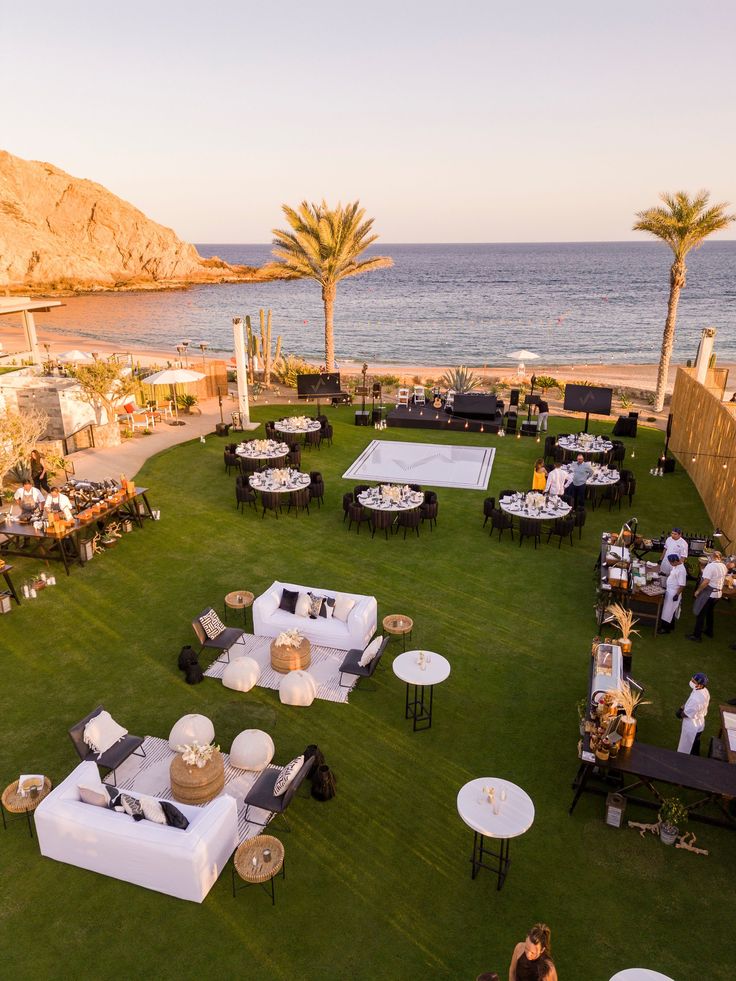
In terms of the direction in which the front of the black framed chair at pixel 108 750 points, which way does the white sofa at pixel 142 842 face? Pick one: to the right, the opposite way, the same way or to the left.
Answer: to the left

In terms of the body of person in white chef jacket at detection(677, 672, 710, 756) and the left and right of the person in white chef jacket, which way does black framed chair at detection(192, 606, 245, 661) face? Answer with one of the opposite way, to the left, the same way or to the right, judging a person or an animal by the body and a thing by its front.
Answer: the opposite way

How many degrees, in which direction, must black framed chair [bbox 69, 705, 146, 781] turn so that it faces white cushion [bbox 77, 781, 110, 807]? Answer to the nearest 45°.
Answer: approximately 45° to its right

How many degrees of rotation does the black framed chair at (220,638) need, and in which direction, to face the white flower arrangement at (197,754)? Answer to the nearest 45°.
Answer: approximately 45° to its right

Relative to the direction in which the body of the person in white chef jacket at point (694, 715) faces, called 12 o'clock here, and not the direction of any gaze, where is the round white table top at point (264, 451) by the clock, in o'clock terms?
The round white table top is roughly at 1 o'clock from the person in white chef jacket.

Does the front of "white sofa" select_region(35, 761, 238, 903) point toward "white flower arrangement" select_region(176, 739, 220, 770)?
yes

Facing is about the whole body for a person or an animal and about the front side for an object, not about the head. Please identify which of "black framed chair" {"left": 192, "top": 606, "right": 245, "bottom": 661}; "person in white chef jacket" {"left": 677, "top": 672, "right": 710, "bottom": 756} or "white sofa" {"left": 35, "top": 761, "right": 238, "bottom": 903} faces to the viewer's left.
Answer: the person in white chef jacket

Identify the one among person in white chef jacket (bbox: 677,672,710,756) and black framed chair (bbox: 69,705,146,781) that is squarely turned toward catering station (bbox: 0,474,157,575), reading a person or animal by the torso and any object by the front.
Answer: the person in white chef jacket

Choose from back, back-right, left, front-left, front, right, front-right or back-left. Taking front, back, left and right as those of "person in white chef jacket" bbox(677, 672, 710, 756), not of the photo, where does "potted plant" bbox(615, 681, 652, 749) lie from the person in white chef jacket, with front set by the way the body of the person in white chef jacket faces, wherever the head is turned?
front-left

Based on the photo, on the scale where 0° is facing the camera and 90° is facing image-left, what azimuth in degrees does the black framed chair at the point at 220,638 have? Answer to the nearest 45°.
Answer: approximately 315°

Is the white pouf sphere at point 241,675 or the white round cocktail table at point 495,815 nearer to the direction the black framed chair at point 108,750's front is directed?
the white round cocktail table

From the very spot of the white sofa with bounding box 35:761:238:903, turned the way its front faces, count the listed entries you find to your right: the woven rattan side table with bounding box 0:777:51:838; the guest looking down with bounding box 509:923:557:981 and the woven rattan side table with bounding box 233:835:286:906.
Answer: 2

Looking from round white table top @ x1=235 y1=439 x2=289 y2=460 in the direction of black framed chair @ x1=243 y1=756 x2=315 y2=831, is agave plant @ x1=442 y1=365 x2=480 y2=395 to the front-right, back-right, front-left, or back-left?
back-left

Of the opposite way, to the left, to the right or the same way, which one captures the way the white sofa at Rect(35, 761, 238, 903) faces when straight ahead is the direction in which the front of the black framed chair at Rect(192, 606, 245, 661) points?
to the left

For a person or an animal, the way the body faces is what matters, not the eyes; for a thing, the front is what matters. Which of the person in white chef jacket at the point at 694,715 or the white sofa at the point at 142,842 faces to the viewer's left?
the person in white chef jacket

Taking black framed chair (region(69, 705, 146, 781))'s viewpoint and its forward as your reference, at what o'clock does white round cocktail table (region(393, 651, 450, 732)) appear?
The white round cocktail table is roughly at 11 o'clock from the black framed chair.

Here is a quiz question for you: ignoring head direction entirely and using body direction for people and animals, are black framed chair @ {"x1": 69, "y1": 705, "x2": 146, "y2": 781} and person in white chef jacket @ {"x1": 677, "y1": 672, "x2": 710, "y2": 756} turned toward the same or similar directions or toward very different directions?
very different directions

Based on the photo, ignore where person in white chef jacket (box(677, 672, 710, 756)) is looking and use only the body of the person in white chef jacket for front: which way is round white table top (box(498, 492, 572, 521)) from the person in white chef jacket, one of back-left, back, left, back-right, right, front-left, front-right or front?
front-right

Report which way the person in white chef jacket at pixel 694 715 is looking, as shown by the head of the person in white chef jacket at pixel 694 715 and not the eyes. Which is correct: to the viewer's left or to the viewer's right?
to the viewer's left

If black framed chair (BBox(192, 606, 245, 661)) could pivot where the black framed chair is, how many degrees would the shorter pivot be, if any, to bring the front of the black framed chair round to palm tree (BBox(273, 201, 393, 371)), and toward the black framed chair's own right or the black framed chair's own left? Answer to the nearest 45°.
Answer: approximately 135° to the black framed chair's own left

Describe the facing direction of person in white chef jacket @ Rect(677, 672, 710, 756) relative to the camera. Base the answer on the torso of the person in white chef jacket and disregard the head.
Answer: to the viewer's left
